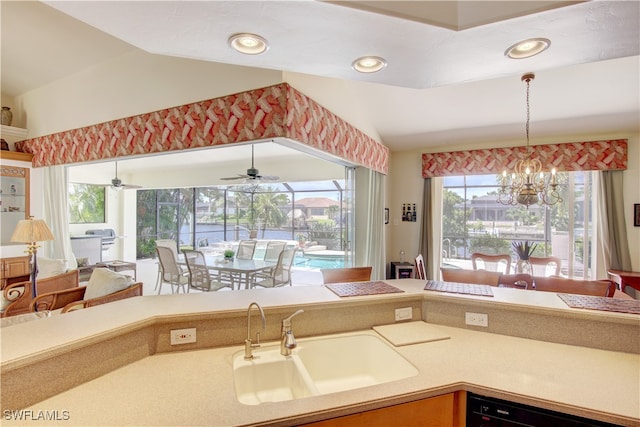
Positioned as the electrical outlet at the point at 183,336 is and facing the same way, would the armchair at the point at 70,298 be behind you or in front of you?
behind

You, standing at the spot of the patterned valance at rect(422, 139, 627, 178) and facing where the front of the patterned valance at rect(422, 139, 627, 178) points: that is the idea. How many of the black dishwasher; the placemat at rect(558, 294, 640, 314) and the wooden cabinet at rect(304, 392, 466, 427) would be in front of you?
3

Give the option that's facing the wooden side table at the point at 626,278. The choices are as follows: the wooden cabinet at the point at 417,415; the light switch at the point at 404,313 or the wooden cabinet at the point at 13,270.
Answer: the wooden cabinet at the point at 13,270

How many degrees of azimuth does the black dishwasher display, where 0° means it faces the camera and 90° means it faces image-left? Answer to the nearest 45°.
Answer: approximately 45°

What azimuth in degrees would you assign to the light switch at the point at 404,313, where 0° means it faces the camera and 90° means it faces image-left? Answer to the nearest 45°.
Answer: approximately 0°

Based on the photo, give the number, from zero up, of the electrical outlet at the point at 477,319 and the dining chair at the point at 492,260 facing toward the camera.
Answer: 2

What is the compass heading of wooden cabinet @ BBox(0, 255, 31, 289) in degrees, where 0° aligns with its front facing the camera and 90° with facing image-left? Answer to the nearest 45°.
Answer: approximately 315°

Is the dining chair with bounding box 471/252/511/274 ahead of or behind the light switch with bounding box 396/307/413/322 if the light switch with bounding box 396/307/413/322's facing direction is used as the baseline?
behind
